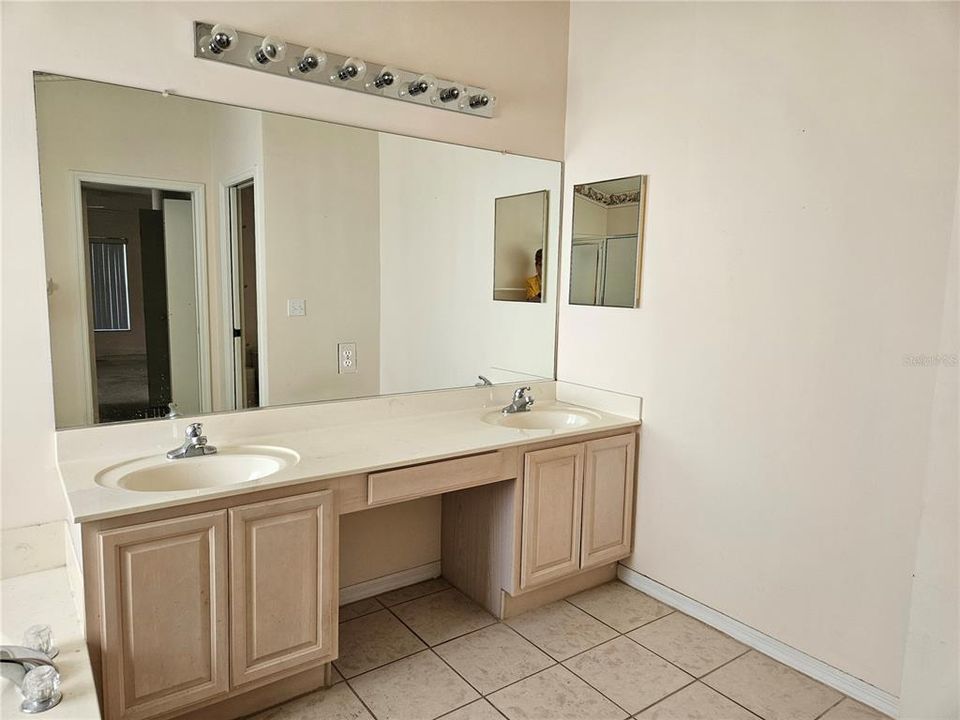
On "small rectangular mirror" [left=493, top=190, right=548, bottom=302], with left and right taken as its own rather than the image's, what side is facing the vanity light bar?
front

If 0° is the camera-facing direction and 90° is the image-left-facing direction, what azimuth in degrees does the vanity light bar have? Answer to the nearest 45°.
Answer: approximately 315°

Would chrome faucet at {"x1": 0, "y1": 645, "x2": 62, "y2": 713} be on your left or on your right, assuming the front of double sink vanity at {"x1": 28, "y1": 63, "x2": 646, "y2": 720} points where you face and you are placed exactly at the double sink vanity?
on your right

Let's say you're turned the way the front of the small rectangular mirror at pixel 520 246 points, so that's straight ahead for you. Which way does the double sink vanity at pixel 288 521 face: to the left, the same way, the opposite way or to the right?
to the left

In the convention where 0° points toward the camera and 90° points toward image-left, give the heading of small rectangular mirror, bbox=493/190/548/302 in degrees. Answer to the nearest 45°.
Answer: approximately 45°
